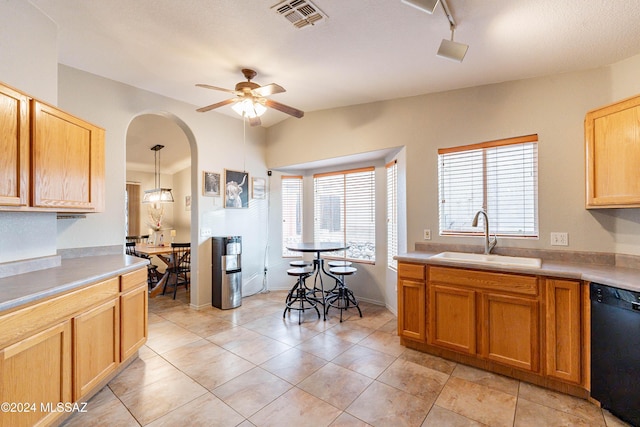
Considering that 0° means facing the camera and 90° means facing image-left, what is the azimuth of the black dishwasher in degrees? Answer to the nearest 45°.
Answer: approximately 45°

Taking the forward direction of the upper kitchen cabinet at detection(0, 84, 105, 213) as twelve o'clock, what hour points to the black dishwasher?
The black dishwasher is roughly at 12 o'clock from the upper kitchen cabinet.

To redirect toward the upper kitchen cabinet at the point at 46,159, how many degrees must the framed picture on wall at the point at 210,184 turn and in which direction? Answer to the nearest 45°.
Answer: approximately 90° to its right

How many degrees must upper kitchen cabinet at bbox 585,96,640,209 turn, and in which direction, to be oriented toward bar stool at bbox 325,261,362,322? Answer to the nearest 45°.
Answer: approximately 45° to its right

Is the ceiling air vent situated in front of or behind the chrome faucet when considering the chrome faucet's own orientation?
in front

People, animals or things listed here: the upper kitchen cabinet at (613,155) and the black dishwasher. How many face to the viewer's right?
0

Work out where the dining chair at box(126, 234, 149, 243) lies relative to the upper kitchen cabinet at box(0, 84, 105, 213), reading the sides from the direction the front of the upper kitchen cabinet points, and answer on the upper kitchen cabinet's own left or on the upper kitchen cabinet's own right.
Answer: on the upper kitchen cabinet's own left

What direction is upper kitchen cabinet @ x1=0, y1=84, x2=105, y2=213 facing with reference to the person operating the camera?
facing the viewer and to the right of the viewer

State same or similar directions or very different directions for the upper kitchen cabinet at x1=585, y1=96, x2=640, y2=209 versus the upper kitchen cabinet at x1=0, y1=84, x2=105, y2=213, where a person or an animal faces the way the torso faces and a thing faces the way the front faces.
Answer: very different directions

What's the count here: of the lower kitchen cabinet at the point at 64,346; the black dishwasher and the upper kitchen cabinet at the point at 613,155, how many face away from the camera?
0

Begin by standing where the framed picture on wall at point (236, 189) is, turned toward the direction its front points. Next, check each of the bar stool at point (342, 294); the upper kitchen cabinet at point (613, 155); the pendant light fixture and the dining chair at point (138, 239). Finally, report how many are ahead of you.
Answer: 2

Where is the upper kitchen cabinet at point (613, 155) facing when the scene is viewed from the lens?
facing the viewer and to the left of the viewer

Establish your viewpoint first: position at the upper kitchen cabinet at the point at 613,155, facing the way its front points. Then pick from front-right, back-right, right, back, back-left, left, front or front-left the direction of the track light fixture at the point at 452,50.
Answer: front

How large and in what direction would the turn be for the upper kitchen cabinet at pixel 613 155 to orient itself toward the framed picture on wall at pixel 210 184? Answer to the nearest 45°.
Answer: approximately 45° to its right
